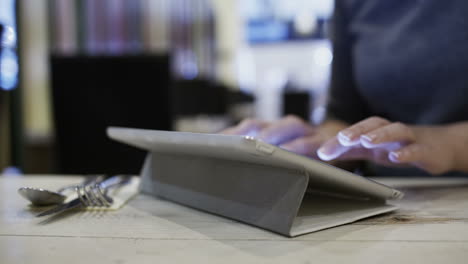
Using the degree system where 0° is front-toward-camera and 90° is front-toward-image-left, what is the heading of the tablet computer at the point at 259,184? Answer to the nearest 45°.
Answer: approximately 225°
